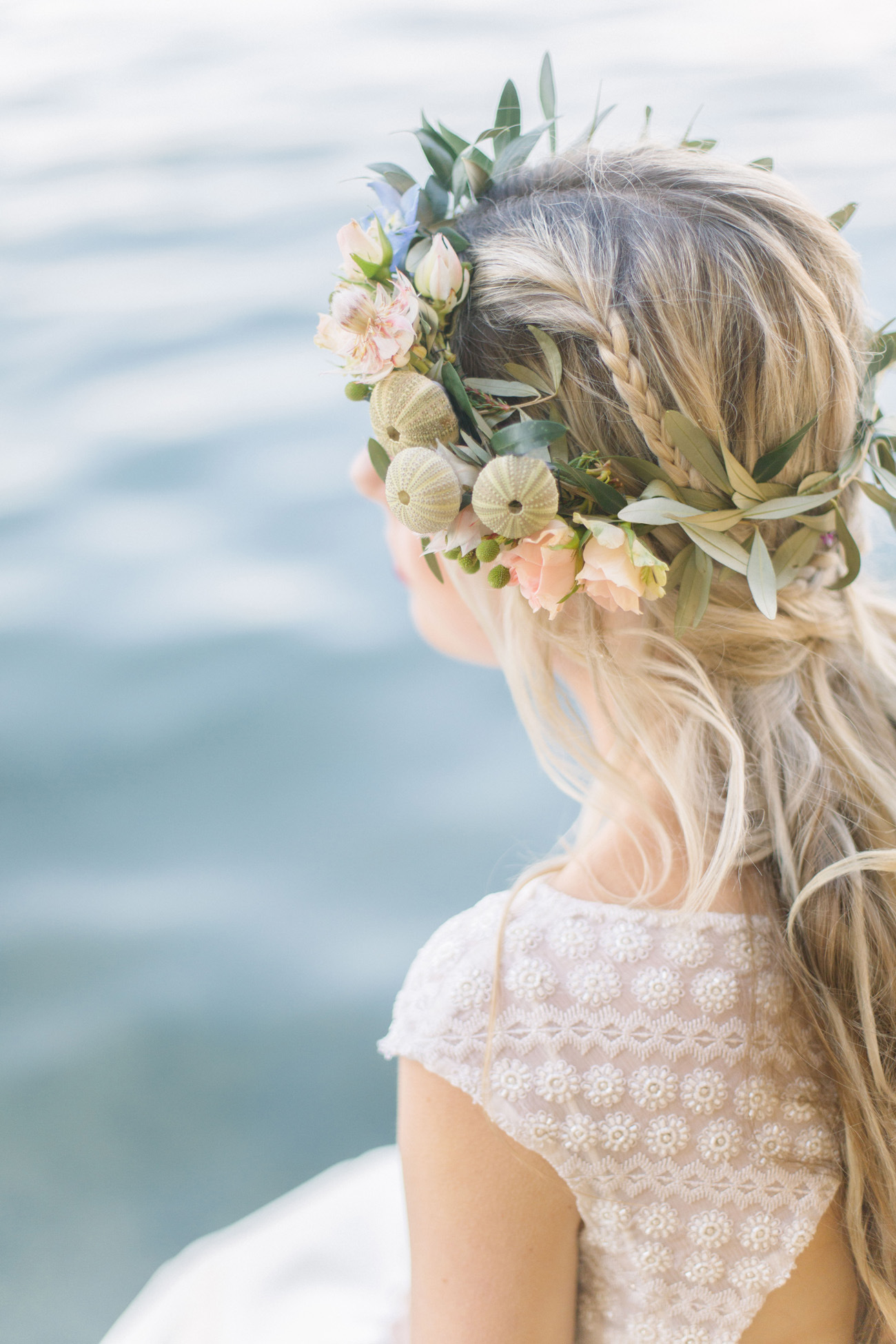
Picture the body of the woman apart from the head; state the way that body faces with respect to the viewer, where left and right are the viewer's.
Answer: facing away from the viewer and to the left of the viewer

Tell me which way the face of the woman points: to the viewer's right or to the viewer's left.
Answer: to the viewer's left
